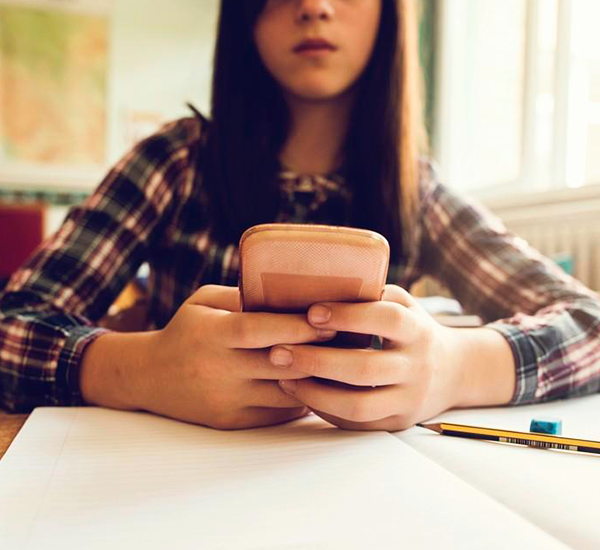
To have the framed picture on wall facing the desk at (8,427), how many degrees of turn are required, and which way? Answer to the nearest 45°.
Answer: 0° — it already faces it

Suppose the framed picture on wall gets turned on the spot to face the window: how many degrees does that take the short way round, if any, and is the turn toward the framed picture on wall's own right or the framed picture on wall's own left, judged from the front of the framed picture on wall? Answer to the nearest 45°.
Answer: approximately 45° to the framed picture on wall's own left

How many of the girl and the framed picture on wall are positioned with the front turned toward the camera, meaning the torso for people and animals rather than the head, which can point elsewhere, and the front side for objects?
2

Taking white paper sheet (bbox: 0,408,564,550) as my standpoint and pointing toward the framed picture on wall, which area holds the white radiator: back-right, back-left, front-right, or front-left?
front-right

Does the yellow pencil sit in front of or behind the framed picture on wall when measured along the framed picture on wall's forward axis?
in front

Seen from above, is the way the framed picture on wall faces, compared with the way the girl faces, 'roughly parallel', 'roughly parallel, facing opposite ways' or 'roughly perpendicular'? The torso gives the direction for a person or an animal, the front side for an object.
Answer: roughly parallel

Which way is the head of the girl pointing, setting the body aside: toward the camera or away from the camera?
toward the camera

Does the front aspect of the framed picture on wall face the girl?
yes

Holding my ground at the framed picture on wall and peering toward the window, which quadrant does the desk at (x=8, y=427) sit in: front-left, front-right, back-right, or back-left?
front-right

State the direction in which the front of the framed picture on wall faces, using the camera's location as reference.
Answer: facing the viewer

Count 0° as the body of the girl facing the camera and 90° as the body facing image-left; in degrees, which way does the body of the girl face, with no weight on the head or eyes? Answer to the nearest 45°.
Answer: approximately 0°
